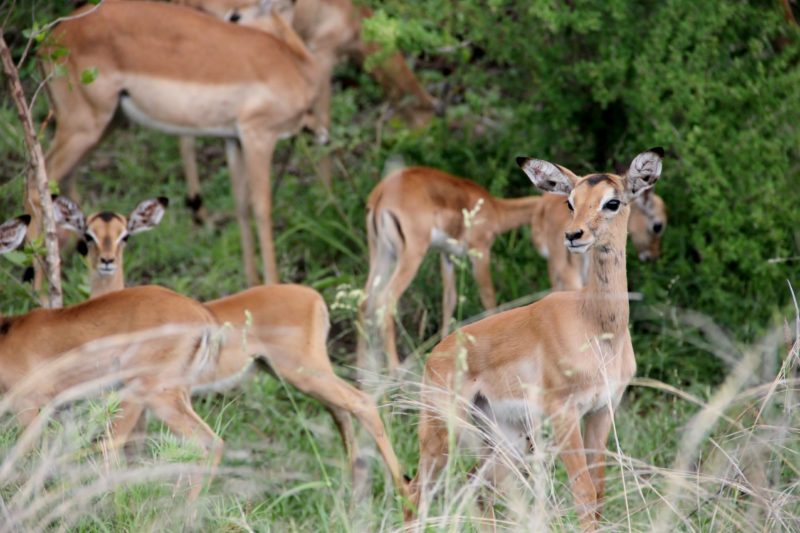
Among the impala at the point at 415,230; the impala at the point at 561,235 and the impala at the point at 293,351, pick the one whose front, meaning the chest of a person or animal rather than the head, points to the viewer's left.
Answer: the impala at the point at 293,351

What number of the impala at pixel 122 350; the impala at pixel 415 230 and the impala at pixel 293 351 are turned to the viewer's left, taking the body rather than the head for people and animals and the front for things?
2

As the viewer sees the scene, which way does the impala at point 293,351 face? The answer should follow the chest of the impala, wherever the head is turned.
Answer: to the viewer's left

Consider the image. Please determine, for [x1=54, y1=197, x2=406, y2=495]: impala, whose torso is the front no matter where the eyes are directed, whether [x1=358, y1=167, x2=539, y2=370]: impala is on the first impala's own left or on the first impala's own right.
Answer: on the first impala's own right

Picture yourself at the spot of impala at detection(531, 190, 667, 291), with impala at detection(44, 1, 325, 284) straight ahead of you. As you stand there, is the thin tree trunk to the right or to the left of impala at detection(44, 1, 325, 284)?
left

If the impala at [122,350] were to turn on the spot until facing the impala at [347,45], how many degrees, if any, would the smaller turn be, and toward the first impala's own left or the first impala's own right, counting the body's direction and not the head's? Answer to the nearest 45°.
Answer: approximately 90° to the first impala's own right

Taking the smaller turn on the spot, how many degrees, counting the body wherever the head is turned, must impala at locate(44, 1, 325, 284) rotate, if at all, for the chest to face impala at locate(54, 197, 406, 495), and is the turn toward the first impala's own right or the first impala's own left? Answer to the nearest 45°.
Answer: approximately 90° to the first impala's own right

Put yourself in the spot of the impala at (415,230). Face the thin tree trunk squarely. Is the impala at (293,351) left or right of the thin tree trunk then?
left

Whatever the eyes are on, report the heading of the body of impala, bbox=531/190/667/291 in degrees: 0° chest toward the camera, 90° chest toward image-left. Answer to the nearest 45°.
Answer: approximately 270°

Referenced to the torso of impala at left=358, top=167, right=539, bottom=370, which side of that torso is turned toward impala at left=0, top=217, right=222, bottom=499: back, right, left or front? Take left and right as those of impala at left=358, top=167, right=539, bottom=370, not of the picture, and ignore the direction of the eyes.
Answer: back

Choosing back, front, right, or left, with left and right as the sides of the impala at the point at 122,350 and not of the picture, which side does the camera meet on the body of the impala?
left

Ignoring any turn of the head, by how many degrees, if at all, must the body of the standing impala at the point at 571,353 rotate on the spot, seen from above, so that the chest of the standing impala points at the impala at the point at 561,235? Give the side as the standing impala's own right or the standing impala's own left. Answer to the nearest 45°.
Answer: approximately 135° to the standing impala's own left

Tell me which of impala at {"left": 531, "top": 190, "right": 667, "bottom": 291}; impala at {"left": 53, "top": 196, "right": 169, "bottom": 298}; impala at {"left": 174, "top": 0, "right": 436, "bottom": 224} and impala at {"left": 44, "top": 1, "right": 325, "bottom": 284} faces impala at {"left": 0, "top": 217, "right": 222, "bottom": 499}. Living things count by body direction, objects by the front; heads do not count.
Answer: impala at {"left": 53, "top": 196, "right": 169, "bottom": 298}

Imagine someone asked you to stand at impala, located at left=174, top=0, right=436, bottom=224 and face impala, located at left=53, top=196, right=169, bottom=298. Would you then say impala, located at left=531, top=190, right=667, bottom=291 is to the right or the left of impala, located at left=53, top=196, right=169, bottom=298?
left

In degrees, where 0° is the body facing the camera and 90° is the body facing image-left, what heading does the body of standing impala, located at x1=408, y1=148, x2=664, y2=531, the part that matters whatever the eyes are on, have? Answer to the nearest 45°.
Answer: approximately 315°

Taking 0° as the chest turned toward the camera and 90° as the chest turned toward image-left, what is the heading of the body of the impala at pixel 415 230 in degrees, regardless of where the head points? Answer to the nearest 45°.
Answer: approximately 225°
